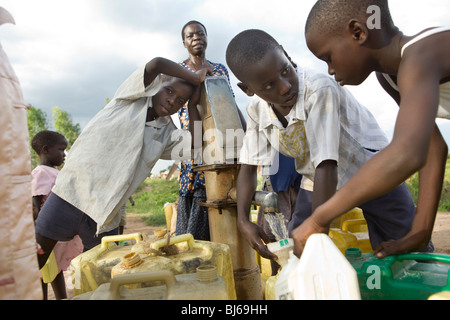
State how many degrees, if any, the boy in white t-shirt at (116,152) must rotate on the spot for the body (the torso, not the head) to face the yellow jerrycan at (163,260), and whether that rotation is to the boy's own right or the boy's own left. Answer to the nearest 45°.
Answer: approximately 45° to the boy's own right

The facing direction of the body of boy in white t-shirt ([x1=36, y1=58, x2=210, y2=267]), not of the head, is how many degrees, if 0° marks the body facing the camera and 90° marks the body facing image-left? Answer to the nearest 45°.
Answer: approximately 315°

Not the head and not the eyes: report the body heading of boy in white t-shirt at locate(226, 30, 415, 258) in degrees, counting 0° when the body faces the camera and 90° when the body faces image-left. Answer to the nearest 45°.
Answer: approximately 45°
